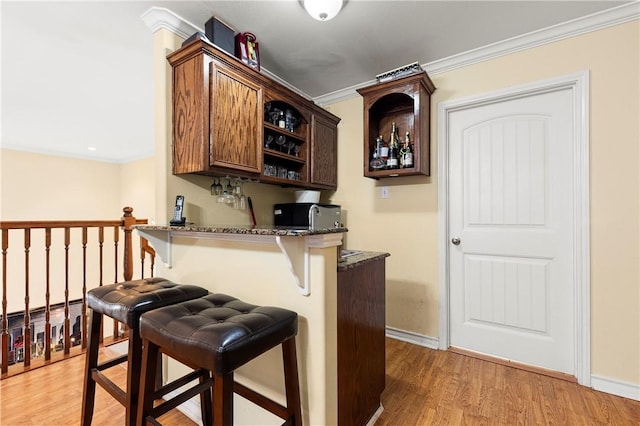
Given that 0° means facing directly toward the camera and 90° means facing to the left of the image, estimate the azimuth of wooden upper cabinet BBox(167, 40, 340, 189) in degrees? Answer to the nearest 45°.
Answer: approximately 315°

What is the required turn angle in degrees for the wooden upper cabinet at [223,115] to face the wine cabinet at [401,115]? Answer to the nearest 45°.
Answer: approximately 45° to its left

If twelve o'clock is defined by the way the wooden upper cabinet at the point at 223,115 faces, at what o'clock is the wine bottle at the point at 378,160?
The wine bottle is roughly at 10 o'clock from the wooden upper cabinet.

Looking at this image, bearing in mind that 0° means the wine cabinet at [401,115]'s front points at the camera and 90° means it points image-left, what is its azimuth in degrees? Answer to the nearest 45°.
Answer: approximately 45°

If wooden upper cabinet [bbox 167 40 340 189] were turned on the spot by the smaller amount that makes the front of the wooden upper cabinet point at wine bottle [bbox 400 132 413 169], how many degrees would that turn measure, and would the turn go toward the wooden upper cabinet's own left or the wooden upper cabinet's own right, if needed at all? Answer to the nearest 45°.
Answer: approximately 45° to the wooden upper cabinet's own left

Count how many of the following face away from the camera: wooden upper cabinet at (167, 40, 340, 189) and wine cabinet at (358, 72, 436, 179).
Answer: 0

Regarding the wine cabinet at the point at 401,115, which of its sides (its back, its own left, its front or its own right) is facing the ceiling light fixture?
front
